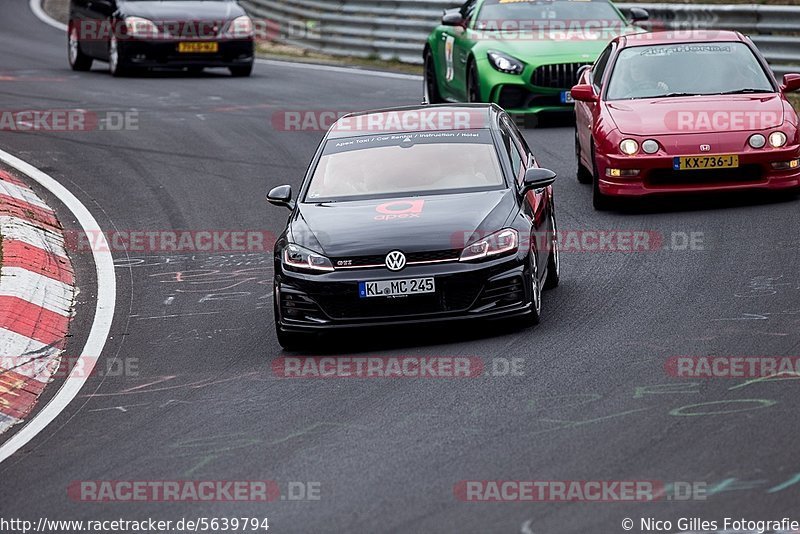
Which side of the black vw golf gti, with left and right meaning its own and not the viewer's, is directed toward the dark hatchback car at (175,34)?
back

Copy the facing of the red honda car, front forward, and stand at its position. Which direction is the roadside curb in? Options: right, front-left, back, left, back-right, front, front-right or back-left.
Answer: front-right

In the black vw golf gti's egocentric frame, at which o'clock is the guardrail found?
The guardrail is roughly at 6 o'clock from the black vw golf gti.

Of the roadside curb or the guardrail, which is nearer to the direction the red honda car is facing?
the roadside curb

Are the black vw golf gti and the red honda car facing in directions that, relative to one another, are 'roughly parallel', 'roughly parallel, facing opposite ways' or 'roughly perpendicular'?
roughly parallel

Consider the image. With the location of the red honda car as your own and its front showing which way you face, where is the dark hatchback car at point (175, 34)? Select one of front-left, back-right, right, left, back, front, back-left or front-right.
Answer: back-right

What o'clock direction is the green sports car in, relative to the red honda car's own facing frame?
The green sports car is roughly at 5 o'clock from the red honda car.

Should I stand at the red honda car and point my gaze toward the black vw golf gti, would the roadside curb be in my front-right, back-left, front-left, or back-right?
front-right

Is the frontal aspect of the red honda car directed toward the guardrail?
no

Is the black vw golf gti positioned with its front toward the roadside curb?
no

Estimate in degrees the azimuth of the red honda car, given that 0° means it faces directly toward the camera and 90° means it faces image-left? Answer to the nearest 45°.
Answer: approximately 0°

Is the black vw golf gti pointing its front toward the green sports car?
no

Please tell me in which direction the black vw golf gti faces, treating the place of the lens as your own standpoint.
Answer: facing the viewer
